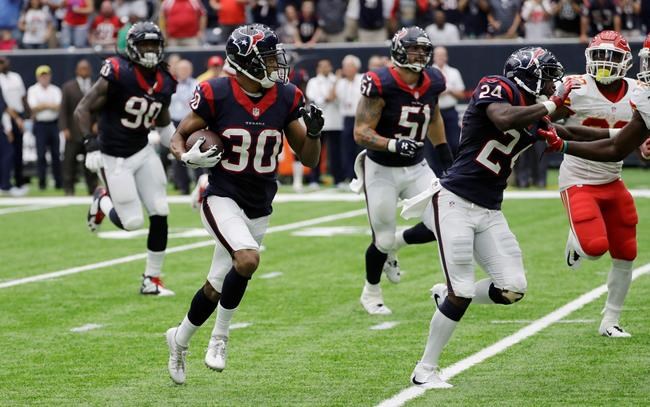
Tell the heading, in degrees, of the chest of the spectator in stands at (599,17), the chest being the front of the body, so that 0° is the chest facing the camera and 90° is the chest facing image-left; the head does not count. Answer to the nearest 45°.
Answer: approximately 0°

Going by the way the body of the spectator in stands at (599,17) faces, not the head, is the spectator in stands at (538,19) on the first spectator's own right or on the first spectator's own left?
on the first spectator's own right

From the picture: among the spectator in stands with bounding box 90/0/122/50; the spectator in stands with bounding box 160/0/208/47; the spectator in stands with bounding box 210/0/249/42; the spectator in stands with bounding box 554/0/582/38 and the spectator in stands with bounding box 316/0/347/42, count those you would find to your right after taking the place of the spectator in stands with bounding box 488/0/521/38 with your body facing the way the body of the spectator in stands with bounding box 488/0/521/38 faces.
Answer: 4

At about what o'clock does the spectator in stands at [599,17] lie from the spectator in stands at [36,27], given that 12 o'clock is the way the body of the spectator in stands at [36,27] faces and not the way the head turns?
the spectator in stands at [599,17] is roughly at 10 o'clock from the spectator in stands at [36,27].
